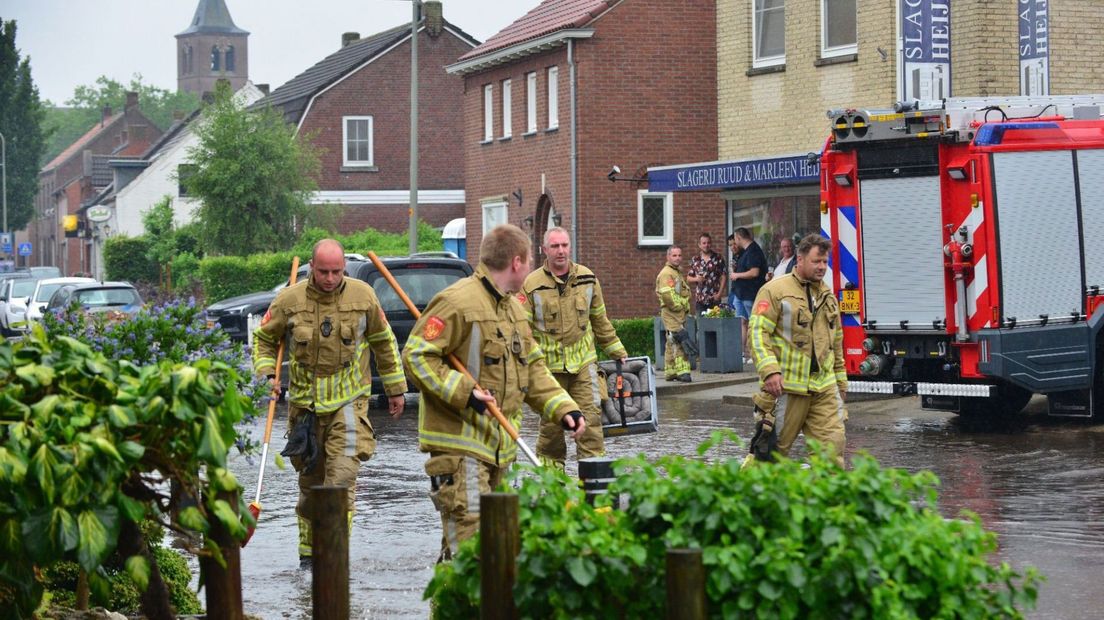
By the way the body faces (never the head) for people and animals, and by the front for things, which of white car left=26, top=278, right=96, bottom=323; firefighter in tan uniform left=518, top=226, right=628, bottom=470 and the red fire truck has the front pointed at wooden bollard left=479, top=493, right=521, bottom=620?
the firefighter in tan uniform

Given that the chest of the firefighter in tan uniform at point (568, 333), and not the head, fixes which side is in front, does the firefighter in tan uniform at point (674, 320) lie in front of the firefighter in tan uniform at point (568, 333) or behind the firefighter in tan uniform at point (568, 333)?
behind

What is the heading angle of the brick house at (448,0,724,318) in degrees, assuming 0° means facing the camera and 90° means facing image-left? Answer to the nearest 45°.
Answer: approximately 45°

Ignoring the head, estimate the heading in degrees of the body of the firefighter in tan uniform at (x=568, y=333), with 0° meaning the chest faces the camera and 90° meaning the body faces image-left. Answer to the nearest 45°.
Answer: approximately 0°

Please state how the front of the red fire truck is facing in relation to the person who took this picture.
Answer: facing away from the viewer and to the right of the viewer

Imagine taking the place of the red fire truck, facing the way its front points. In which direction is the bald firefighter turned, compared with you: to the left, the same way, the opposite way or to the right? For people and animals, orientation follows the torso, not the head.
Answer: to the right
